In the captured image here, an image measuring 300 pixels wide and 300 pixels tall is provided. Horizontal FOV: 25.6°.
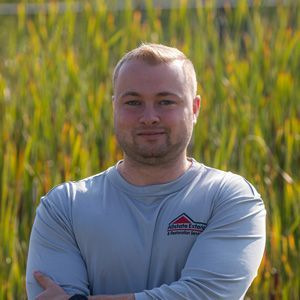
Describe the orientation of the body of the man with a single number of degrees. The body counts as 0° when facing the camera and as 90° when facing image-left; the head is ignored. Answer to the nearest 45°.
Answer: approximately 0°
